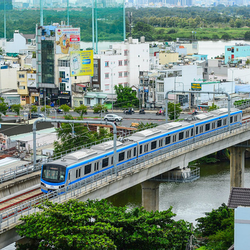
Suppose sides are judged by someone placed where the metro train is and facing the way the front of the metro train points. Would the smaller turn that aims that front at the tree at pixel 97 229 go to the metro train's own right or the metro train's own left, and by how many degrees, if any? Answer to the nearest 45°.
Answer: approximately 45° to the metro train's own left

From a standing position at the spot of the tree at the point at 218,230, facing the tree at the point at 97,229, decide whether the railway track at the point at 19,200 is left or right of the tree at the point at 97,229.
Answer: right

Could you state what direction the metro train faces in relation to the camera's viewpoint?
facing the viewer and to the left of the viewer

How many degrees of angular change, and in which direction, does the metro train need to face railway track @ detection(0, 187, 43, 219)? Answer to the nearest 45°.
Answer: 0° — it already faces it

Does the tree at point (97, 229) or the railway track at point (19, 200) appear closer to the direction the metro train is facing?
the railway track

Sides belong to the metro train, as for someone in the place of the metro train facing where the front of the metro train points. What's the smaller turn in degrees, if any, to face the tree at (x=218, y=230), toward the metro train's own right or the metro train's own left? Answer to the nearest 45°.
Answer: approximately 90° to the metro train's own left
